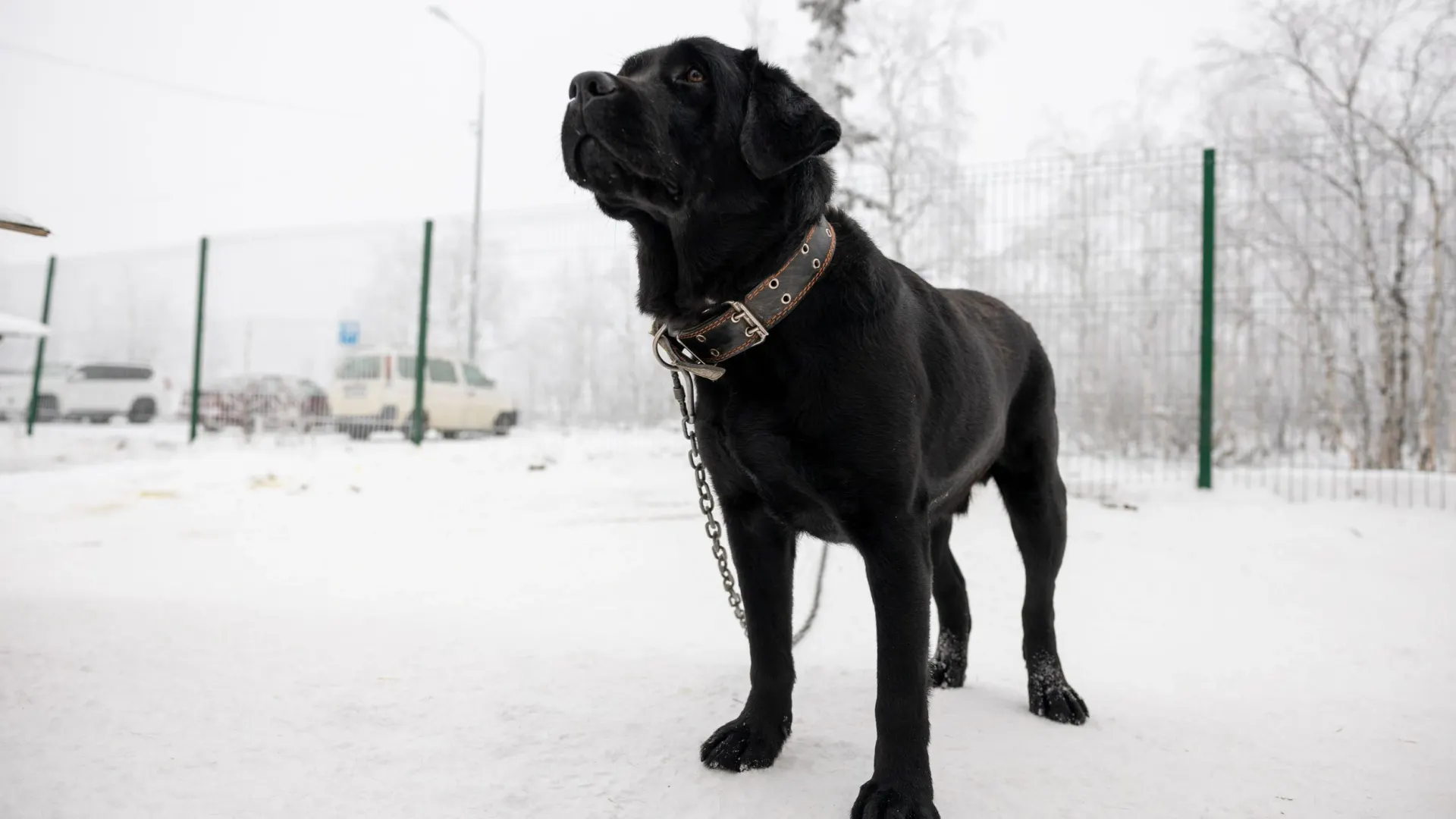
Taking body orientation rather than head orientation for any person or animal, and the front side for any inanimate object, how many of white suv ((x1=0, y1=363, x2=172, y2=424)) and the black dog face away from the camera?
0

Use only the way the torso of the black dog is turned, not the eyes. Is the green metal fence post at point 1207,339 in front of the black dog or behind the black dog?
behind

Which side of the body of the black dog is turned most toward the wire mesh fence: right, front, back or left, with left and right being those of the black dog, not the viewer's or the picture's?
back

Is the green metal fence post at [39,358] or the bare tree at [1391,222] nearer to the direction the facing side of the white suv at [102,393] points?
the green metal fence post

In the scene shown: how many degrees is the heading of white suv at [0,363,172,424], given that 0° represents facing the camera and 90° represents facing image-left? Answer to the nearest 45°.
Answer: approximately 90°

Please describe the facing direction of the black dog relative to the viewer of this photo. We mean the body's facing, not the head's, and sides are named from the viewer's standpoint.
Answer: facing the viewer and to the left of the viewer

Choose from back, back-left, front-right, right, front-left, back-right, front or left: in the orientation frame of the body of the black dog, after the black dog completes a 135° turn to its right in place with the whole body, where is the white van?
front-left

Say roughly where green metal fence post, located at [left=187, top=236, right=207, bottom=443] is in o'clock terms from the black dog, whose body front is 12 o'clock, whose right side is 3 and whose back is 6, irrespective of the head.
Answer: The green metal fence post is roughly at 3 o'clock from the black dog.

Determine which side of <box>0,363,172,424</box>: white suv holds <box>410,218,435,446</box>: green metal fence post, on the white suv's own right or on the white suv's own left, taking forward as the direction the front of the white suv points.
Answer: on the white suv's own left

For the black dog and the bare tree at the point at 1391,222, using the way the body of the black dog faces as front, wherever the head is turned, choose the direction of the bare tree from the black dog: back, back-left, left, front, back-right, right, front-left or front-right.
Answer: back
